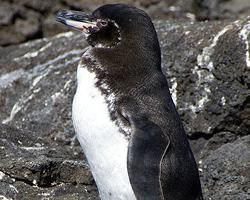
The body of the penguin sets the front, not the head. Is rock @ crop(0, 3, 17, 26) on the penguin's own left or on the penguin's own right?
on the penguin's own right

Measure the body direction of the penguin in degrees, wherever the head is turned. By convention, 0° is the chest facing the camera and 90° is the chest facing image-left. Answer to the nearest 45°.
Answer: approximately 90°

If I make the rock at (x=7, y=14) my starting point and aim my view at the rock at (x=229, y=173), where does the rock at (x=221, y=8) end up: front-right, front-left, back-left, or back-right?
front-left

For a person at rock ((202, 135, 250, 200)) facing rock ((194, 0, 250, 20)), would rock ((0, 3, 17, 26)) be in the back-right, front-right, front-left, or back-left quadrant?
front-left
